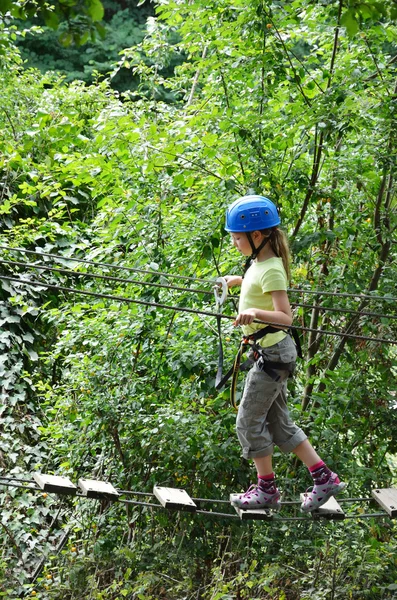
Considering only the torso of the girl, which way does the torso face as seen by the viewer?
to the viewer's left

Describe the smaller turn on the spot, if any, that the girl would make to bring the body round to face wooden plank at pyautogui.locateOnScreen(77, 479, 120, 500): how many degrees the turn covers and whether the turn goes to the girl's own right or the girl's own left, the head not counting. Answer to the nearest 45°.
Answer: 0° — they already face it

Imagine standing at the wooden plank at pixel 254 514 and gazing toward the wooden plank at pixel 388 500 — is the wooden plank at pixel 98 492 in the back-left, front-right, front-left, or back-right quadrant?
back-left

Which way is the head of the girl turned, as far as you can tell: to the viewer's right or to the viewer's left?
to the viewer's left
